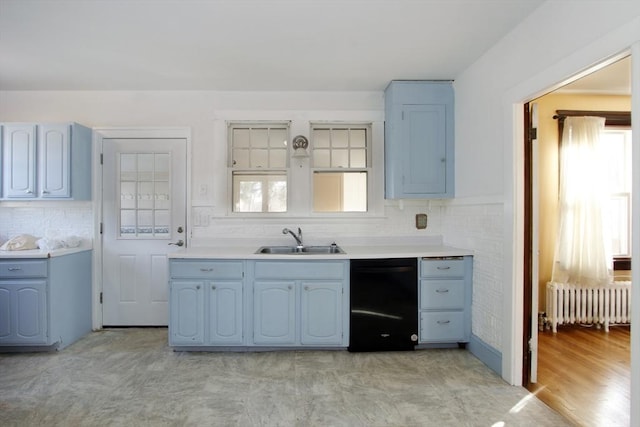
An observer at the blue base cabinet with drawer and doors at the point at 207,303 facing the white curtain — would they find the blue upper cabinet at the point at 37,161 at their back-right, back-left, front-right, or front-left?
back-left

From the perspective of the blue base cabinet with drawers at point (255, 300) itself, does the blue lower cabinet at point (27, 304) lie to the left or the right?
on its right

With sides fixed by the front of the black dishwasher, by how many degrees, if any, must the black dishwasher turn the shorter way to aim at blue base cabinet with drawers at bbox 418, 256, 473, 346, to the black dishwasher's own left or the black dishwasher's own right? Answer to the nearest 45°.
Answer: approximately 90° to the black dishwasher's own left

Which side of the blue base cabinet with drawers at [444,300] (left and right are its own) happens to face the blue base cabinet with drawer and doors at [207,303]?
right

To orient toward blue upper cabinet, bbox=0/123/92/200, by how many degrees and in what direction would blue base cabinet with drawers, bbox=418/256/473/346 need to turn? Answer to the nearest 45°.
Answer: approximately 90° to its right

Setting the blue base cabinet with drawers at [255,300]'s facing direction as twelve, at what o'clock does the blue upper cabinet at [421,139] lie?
The blue upper cabinet is roughly at 9 o'clock from the blue base cabinet with drawers.

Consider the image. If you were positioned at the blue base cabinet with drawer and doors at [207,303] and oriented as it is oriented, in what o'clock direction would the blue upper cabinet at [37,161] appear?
The blue upper cabinet is roughly at 4 o'clock from the blue base cabinet with drawer and doors.

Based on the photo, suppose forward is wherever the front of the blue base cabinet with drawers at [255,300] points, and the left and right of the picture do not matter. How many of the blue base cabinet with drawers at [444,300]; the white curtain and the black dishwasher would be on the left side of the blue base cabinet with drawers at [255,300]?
3

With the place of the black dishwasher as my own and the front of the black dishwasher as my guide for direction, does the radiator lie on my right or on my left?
on my left

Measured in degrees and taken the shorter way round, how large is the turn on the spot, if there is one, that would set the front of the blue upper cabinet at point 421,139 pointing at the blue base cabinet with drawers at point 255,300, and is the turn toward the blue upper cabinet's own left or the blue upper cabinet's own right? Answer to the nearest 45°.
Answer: approximately 45° to the blue upper cabinet's own right
